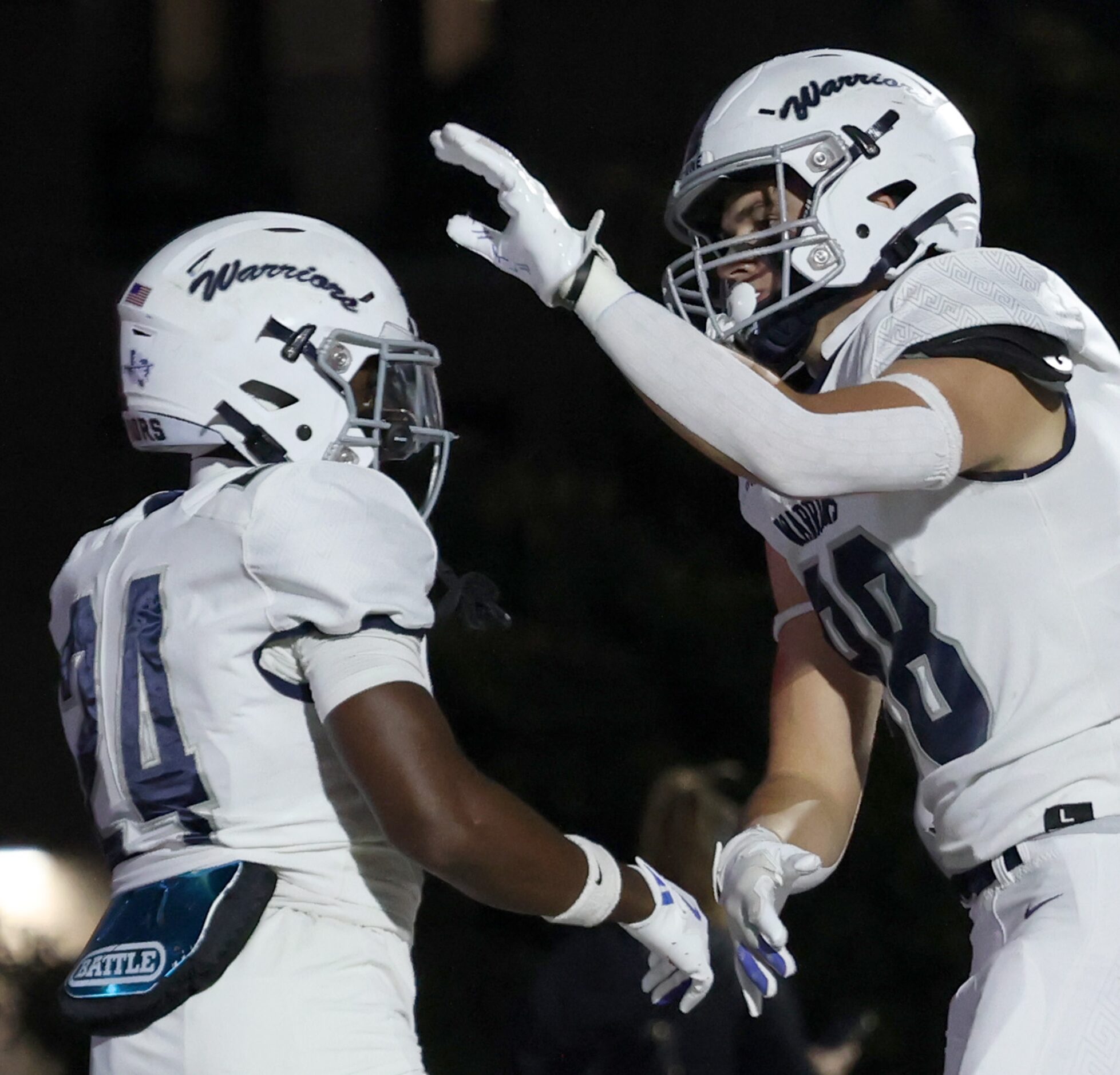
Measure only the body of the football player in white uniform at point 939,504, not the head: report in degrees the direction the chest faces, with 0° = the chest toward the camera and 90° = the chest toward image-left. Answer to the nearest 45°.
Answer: approximately 45°

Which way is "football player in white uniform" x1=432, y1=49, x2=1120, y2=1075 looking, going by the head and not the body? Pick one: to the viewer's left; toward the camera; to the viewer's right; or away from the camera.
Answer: to the viewer's left

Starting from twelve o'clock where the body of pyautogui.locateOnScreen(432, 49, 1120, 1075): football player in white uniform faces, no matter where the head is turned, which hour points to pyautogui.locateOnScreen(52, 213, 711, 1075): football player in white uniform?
pyautogui.locateOnScreen(52, 213, 711, 1075): football player in white uniform is roughly at 1 o'clock from pyautogui.locateOnScreen(432, 49, 1120, 1075): football player in white uniform.
